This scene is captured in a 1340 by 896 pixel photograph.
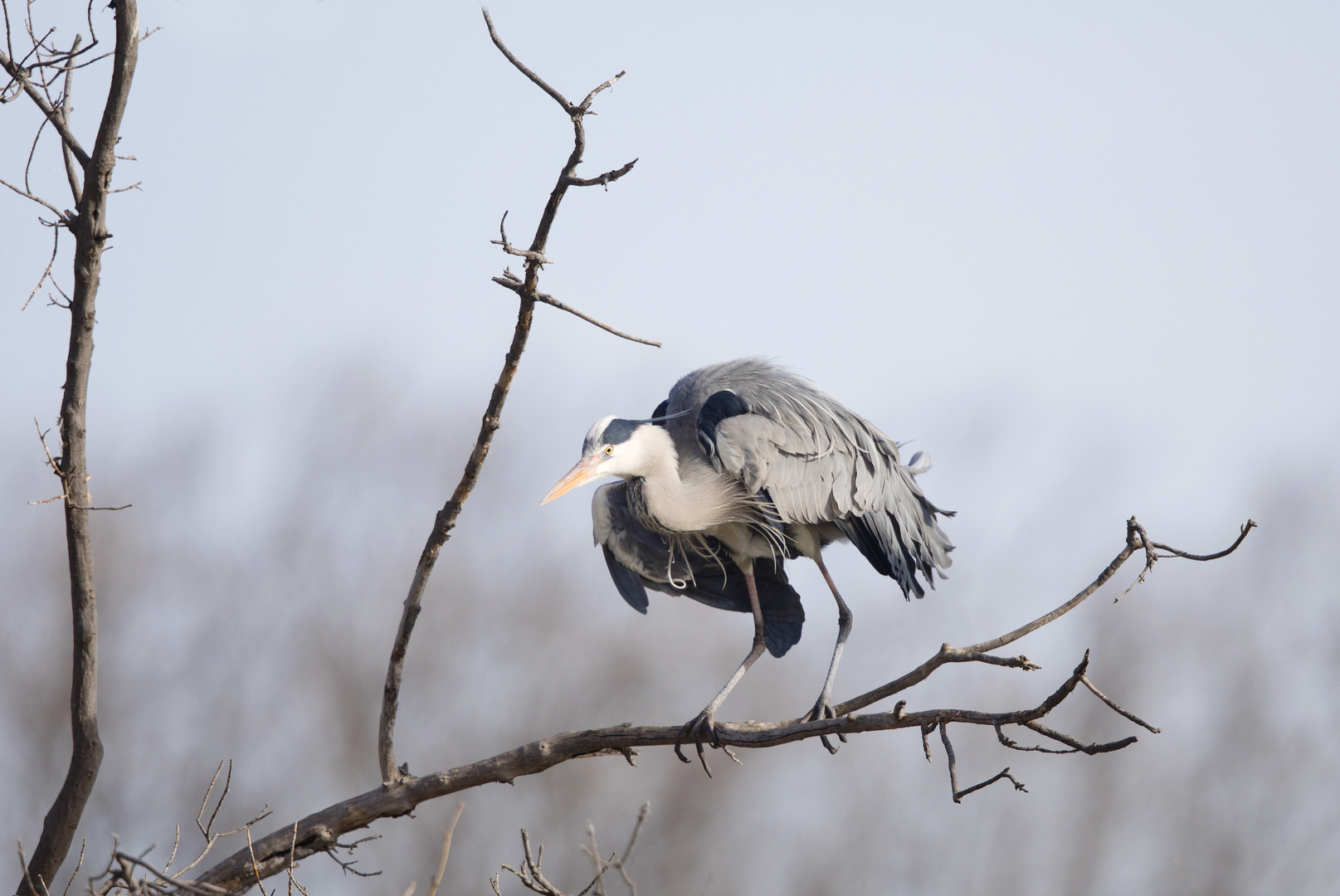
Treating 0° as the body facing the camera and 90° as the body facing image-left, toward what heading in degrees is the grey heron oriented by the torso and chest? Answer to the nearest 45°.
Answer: approximately 45°

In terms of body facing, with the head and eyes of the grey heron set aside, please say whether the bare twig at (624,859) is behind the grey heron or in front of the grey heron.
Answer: in front

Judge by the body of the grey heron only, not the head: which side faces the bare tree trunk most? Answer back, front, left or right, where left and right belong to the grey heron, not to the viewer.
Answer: front

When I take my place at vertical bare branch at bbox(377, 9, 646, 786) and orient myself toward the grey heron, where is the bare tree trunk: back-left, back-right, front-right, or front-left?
back-left
